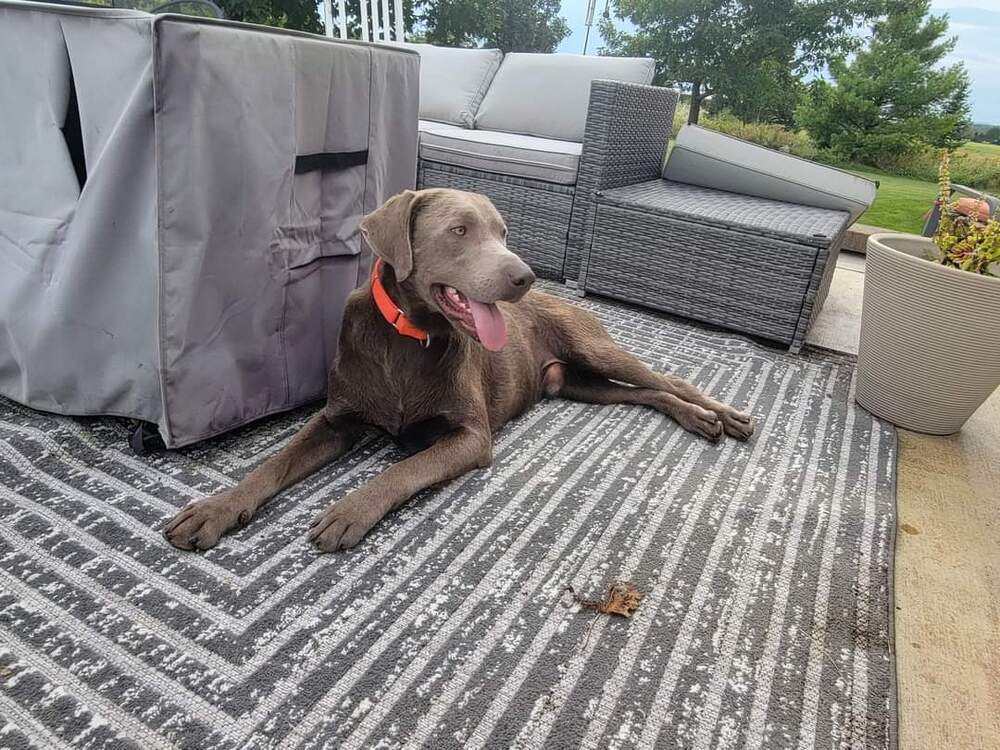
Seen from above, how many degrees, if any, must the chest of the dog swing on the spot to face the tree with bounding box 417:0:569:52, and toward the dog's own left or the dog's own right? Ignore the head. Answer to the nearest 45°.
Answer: approximately 135° to the dog's own right

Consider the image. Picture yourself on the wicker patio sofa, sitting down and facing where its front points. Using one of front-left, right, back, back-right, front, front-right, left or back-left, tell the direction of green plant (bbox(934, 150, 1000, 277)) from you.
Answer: left

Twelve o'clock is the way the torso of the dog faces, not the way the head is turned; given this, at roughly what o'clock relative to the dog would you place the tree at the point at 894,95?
The tree is roughly at 6 o'clock from the dog.

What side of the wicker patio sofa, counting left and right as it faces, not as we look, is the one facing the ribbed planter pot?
left

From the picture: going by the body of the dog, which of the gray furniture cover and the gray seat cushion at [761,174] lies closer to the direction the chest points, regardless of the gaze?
the gray furniture cover

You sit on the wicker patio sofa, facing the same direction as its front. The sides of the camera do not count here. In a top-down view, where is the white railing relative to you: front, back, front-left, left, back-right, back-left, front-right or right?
right

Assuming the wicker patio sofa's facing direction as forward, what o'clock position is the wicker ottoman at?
The wicker ottoman is roughly at 9 o'clock from the wicker patio sofa.

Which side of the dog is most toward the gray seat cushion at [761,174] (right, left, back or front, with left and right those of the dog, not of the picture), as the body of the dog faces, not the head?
back

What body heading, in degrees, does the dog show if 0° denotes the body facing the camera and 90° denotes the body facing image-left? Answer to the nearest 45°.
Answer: approximately 45°

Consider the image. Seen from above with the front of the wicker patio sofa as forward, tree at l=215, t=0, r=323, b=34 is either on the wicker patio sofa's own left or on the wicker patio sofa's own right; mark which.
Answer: on the wicker patio sofa's own right

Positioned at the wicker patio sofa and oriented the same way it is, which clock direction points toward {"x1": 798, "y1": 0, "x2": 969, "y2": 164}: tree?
The tree is roughly at 7 o'clock from the wicker patio sofa.

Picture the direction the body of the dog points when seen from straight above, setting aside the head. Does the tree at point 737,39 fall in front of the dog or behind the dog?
behind

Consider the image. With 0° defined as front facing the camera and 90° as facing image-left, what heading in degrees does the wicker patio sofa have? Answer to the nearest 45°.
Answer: approximately 45°

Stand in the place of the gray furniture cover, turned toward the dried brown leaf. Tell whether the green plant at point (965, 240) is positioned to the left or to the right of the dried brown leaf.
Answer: left
